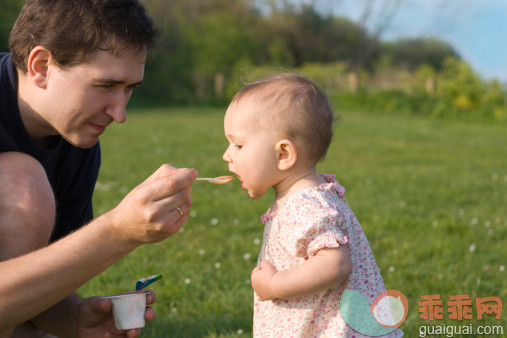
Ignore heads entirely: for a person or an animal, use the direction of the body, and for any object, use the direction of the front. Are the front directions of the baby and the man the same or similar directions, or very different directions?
very different directions

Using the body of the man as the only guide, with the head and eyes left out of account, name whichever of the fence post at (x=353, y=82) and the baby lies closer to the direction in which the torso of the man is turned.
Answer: the baby

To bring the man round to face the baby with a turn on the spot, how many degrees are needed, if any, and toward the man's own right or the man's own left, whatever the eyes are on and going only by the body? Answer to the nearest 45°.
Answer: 0° — they already face them

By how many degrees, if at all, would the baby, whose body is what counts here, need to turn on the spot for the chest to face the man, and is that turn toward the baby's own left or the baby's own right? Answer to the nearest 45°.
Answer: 0° — they already face them

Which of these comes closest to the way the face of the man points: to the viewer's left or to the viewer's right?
to the viewer's right

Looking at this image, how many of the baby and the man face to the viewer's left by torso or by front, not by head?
1

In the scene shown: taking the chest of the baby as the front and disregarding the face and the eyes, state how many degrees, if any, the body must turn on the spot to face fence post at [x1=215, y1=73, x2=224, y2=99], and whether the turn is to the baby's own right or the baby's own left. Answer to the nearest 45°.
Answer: approximately 90° to the baby's own right

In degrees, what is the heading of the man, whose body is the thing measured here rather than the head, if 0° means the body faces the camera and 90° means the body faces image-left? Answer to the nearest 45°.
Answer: approximately 315°

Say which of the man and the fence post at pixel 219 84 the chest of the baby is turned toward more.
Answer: the man

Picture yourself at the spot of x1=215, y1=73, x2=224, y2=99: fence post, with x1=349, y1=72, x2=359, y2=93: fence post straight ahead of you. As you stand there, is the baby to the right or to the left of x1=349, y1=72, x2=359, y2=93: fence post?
right

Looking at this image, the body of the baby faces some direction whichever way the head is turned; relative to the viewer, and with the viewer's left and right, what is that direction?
facing to the left of the viewer

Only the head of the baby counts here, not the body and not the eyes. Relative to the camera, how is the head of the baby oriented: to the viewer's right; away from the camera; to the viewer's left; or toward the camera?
to the viewer's left
